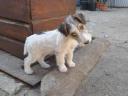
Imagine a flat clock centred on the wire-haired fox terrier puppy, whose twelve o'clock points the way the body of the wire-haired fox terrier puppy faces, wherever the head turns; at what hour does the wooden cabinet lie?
The wooden cabinet is roughly at 8 o'clock from the wire-haired fox terrier puppy.

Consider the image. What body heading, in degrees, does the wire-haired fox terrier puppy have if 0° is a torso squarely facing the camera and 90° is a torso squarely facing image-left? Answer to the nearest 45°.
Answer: approximately 270°
